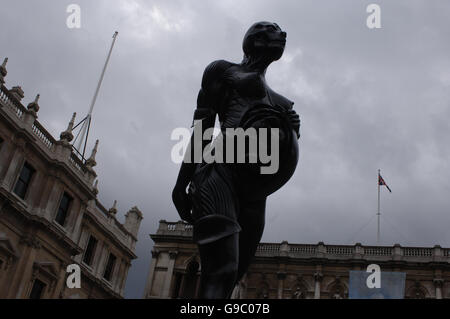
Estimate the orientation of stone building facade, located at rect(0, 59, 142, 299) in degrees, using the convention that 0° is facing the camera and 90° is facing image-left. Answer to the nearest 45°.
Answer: approximately 315°

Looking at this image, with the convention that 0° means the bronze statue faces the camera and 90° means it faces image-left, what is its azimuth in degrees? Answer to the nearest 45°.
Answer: approximately 315°
